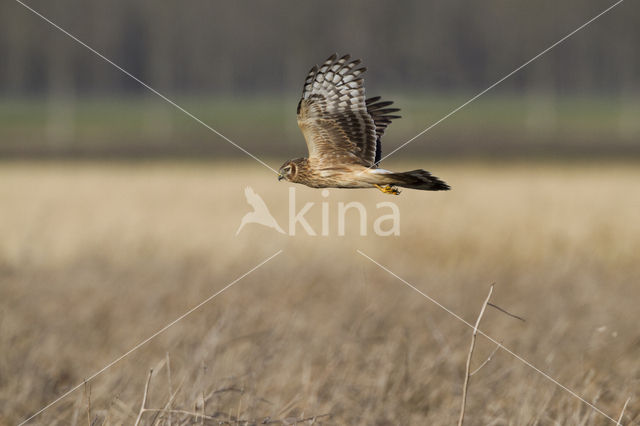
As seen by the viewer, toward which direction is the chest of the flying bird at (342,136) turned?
to the viewer's left
